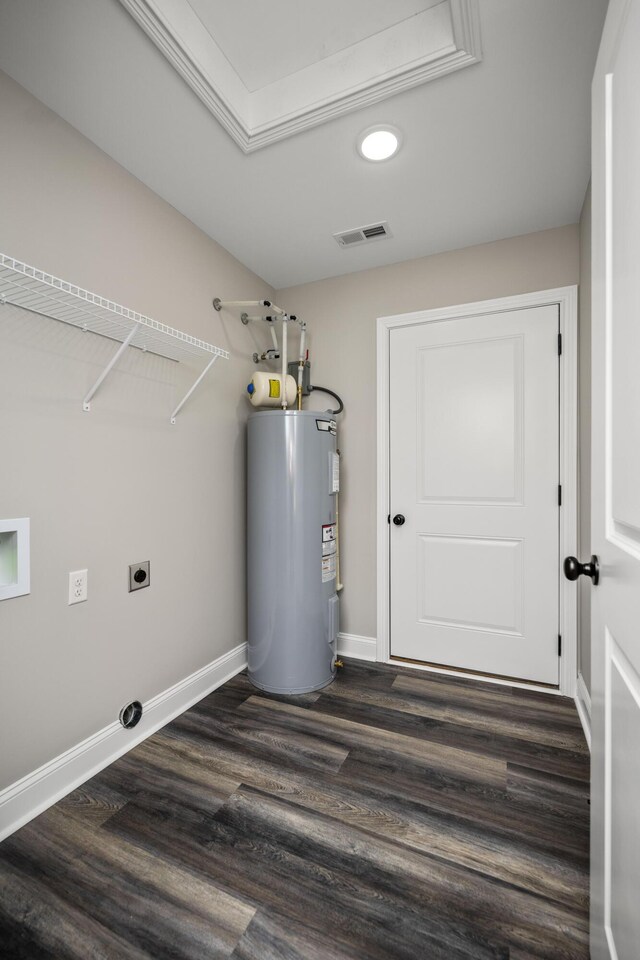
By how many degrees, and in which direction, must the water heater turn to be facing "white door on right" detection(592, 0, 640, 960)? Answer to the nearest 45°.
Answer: approximately 90° to its right

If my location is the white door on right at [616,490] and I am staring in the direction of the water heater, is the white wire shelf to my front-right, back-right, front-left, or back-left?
front-left

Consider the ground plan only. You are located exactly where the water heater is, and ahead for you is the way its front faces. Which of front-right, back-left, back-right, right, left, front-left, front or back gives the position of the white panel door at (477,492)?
front

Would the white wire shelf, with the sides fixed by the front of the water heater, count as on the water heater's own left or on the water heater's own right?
on the water heater's own right

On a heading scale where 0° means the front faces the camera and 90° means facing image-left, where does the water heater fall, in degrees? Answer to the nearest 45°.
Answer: approximately 270°

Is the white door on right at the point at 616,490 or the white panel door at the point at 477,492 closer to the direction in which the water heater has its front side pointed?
the white panel door

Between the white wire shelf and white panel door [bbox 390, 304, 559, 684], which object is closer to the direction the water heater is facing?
the white panel door

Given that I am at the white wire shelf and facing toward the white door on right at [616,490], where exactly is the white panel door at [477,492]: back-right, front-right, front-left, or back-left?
front-left

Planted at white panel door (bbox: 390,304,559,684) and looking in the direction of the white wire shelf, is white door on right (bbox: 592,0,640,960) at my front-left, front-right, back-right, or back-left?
front-left

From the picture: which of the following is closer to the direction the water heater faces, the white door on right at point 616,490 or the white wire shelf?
the white door on right
